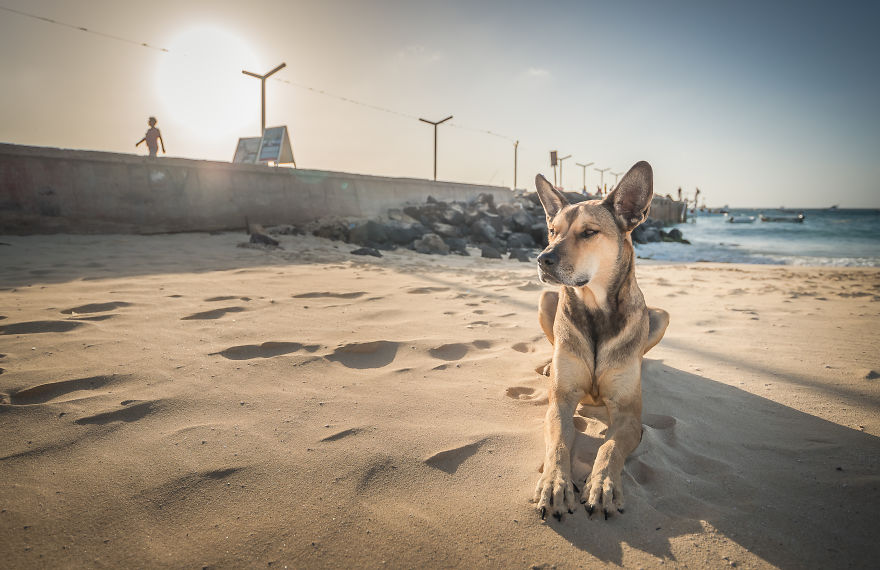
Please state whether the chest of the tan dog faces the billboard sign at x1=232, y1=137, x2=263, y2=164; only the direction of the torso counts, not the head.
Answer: no

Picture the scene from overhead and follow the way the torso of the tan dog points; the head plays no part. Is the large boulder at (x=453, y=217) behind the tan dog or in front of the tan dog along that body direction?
behind

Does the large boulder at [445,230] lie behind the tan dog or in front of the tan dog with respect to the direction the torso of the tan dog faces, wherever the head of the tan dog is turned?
behind

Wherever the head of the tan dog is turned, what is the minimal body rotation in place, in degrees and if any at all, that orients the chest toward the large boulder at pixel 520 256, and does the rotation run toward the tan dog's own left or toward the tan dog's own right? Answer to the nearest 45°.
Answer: approximately 180°

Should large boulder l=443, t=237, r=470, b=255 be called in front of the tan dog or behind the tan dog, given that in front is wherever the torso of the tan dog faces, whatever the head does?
behind

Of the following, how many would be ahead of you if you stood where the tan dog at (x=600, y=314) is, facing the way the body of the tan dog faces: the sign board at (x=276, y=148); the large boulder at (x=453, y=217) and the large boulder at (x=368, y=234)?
0

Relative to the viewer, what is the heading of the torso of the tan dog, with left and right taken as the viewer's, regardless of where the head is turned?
facing the viewer

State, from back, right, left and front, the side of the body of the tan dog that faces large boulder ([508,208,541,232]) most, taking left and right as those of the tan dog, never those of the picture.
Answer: back

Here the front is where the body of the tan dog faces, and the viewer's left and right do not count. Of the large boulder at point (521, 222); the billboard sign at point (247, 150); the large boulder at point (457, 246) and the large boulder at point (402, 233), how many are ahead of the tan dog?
0

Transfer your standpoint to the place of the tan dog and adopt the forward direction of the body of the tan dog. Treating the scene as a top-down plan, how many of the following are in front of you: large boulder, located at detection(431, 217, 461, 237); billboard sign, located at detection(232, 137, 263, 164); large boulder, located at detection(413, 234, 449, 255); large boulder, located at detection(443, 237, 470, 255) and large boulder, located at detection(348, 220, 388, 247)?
0

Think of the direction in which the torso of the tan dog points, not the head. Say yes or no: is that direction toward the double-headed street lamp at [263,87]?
no

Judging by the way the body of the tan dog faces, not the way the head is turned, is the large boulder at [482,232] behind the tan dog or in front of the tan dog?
behind

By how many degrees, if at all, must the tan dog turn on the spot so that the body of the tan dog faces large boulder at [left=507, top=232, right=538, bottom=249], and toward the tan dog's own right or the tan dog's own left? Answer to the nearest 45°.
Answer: approximately 180°

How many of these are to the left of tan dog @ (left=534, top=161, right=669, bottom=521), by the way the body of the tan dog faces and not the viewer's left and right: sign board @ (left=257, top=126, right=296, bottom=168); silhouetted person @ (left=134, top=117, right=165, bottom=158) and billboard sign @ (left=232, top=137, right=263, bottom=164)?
0
